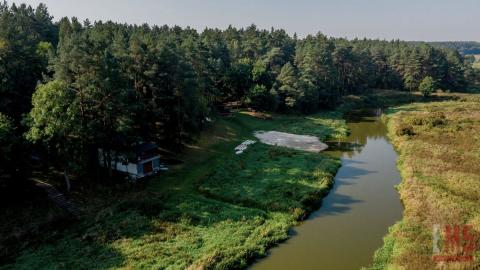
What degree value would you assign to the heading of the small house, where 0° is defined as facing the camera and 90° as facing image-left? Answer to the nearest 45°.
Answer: approximately 315°
